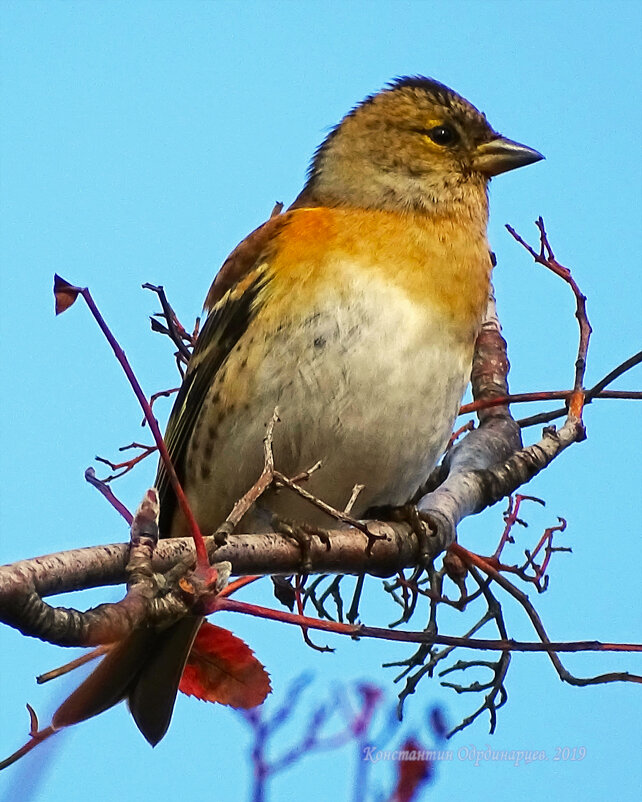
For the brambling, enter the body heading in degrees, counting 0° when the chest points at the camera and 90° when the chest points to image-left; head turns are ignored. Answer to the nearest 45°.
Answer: approximately 315°

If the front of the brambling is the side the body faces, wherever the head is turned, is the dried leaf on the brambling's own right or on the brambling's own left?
on the brambling's own right
